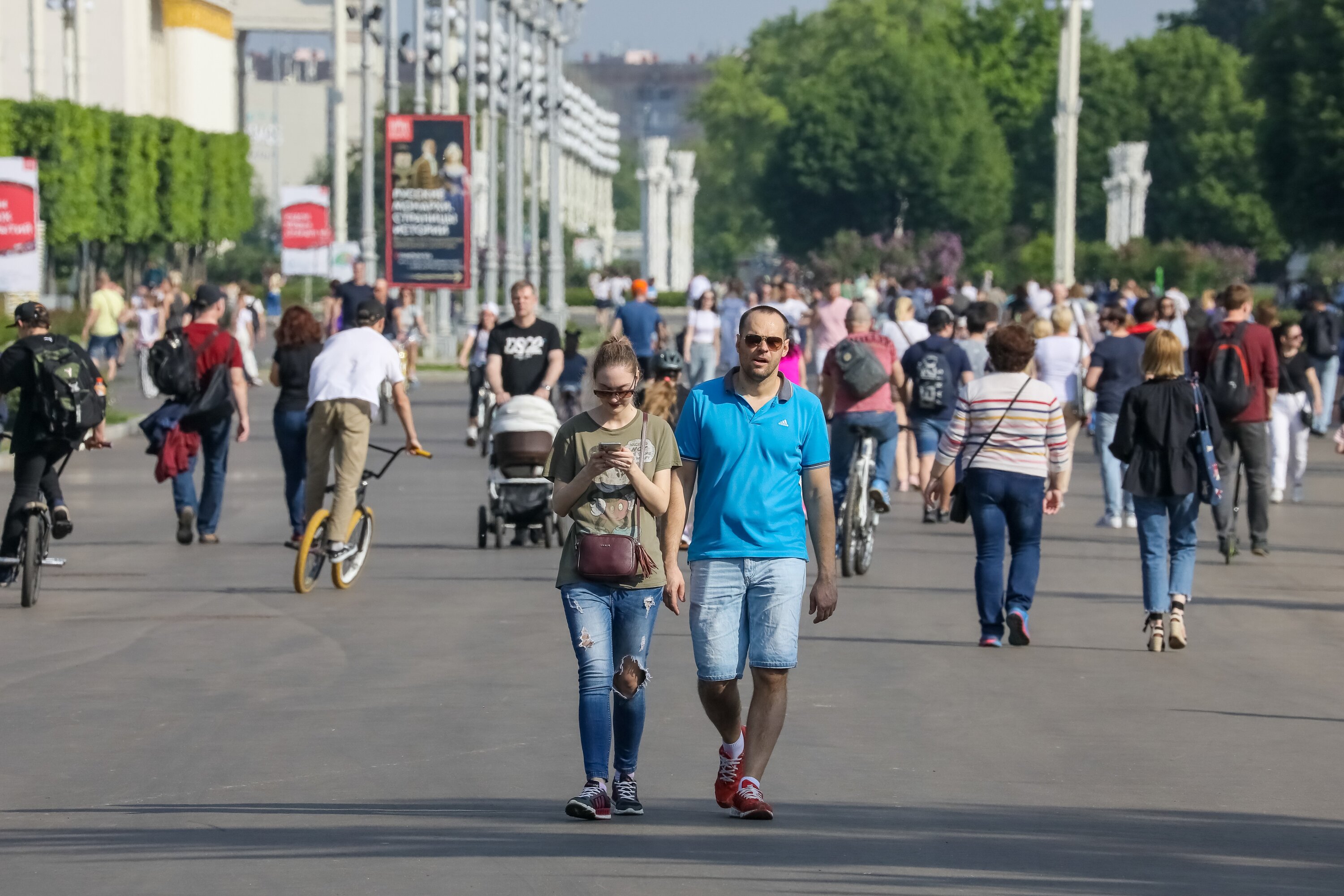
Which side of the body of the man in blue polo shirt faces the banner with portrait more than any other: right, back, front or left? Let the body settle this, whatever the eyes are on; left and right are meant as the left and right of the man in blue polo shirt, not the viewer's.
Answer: back

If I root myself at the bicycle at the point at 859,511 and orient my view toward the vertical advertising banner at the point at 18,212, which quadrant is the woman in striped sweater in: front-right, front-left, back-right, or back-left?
back-left

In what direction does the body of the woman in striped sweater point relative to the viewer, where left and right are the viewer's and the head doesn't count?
facing away from the viewer

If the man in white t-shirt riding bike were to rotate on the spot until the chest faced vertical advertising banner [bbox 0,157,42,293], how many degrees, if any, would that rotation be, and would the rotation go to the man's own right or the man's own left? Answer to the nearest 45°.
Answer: approximately 45° to the man's own left

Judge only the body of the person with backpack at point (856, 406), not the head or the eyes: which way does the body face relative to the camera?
away from the camera

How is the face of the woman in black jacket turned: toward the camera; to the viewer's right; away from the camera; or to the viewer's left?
away from the camera

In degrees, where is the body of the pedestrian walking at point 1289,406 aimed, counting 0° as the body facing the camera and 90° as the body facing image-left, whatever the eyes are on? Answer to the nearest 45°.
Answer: approximately 0°

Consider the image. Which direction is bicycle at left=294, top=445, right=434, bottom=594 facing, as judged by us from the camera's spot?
facing away from the viewer and to the right of the viewer

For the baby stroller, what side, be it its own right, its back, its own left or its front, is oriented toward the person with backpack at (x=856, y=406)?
left

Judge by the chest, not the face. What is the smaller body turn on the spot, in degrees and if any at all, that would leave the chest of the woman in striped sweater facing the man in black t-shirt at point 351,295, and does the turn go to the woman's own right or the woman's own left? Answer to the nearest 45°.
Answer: approximately 45° to the woman's own left

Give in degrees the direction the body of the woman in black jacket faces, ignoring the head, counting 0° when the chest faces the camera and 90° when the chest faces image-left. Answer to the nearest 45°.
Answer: approximately 180°

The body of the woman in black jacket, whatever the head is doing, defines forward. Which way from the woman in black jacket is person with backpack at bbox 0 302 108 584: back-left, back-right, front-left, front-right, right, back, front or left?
left
